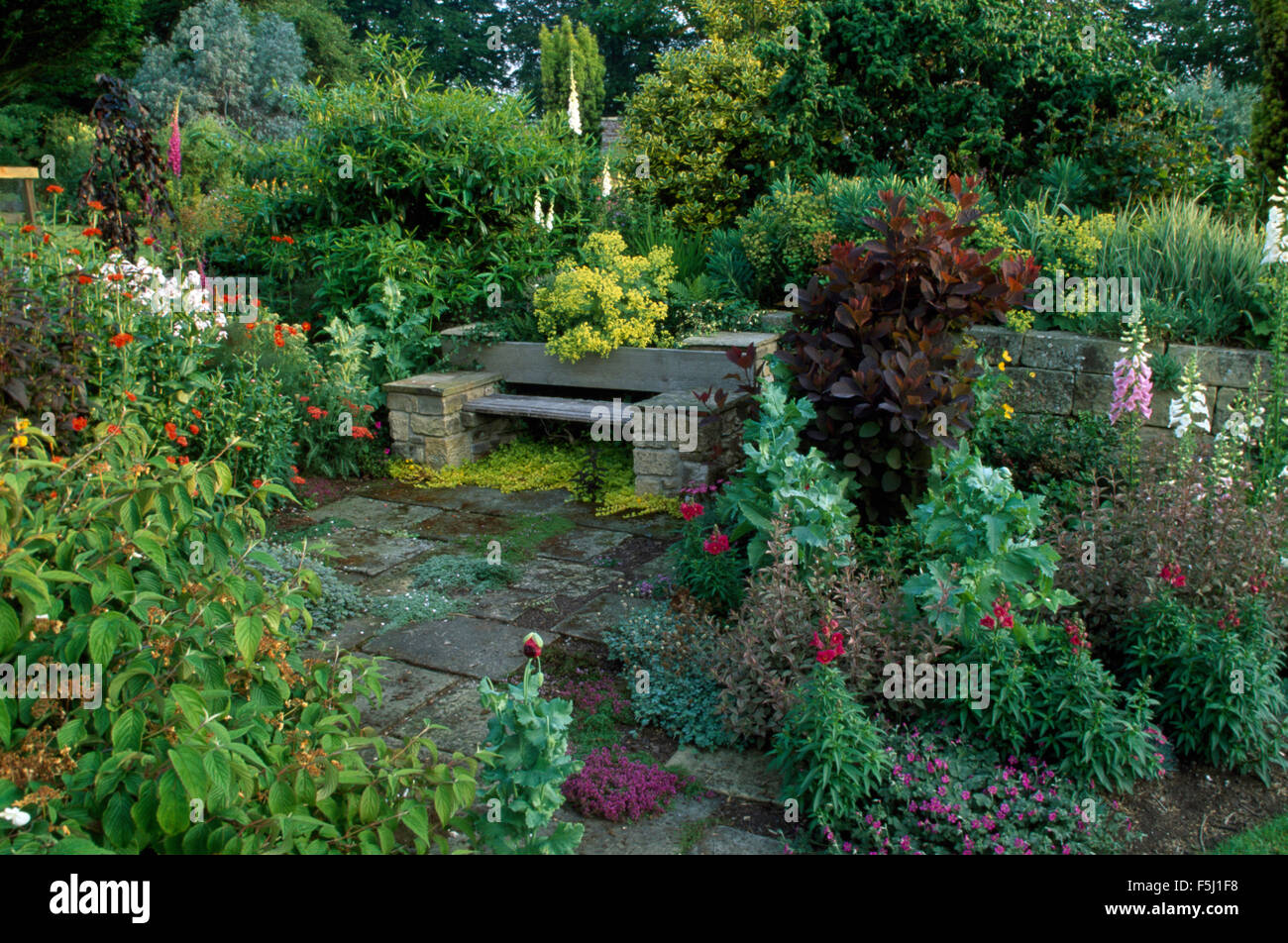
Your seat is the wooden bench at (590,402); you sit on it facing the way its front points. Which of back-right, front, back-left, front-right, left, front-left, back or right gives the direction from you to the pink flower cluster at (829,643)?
front-left

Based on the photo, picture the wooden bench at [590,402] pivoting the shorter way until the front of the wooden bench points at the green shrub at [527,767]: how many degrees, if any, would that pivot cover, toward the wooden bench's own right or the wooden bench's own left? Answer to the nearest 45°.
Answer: approximately 45° to the wooden bench's own left

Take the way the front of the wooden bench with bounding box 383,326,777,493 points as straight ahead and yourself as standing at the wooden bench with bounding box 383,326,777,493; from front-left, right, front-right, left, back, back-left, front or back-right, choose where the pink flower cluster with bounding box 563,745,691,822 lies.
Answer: front-left

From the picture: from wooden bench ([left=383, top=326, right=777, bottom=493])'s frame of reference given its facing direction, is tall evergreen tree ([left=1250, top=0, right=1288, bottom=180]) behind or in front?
behind

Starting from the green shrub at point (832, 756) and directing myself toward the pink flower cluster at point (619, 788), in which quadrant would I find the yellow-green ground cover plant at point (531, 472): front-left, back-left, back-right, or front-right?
front-right

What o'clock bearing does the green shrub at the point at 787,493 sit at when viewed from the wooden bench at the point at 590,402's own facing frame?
The green shrub is roughly at 10 o'clock from the wooden bench.

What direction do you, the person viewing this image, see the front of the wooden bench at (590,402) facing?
facing the viewer and to the left of the viewer

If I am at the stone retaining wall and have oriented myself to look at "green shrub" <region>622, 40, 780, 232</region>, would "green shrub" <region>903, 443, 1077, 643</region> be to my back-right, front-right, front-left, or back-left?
back-left
